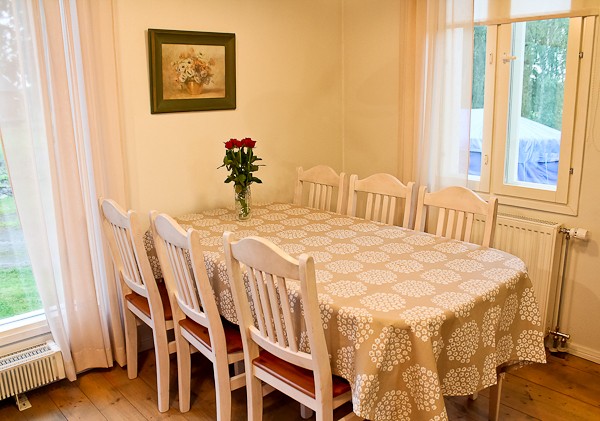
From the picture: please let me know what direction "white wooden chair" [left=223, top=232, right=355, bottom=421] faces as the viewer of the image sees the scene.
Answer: facing away from the viewer and to the right of the viewer

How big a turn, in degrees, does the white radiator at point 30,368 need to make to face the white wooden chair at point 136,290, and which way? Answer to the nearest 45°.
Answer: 0° — it already faces it

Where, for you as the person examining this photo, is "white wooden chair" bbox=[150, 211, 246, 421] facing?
facing away from the viewer and to the right of the viewer

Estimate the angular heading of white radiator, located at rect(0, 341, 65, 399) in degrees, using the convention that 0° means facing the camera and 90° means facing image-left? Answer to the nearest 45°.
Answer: approximately 315°

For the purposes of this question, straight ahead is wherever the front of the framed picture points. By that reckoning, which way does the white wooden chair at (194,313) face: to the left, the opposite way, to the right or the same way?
to the left

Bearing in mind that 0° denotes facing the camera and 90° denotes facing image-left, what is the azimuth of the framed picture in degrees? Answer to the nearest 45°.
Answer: approximately 315°

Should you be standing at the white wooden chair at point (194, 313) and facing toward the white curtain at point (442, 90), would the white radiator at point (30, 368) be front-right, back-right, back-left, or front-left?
back-left
